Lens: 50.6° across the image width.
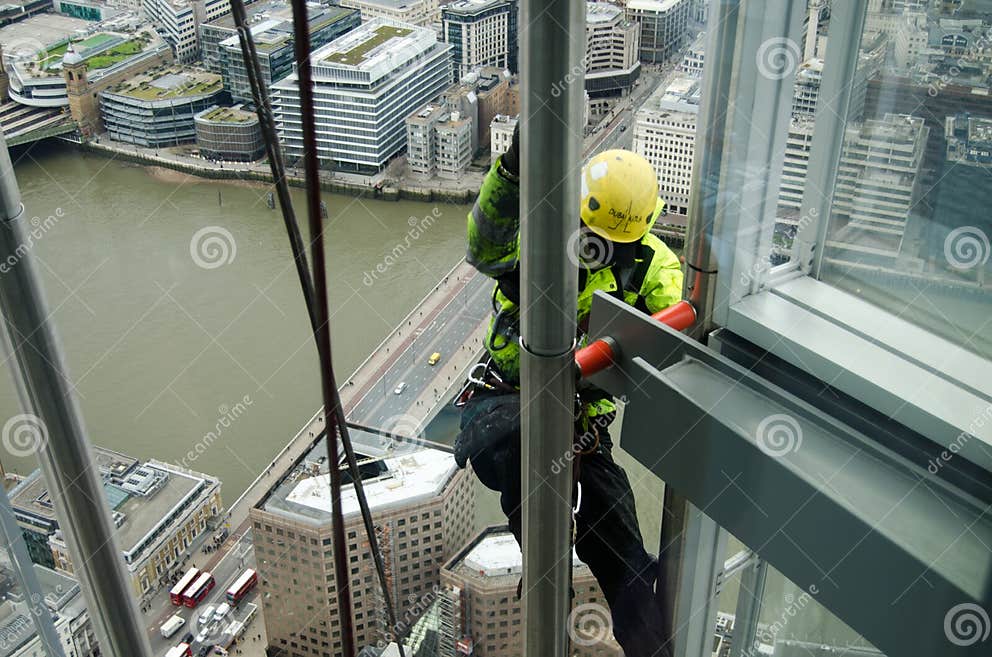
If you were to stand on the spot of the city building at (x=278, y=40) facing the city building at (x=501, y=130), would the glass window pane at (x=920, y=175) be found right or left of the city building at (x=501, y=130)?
right

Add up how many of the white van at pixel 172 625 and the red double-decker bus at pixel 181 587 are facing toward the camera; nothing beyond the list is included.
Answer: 0

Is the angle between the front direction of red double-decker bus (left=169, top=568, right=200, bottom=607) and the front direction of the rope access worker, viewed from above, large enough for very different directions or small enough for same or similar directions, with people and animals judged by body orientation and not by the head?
very different directions

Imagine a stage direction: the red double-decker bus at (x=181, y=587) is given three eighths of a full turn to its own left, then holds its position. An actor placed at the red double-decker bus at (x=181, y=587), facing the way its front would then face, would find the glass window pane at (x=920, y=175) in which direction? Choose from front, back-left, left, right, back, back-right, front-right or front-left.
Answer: left

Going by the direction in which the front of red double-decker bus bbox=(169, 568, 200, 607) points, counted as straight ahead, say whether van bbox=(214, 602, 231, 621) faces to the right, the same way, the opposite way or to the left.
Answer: the opposite way

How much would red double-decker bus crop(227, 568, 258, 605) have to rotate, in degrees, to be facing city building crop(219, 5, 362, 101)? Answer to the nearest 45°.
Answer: approximately 135° to its right

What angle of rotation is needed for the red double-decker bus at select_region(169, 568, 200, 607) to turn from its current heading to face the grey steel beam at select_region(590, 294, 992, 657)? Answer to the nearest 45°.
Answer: approximately 135° to its right

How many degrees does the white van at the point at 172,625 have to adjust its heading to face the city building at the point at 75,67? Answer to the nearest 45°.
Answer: approximately 45° to its left

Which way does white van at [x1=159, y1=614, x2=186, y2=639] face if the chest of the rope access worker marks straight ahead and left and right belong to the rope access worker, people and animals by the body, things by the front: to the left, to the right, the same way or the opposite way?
the opposite way

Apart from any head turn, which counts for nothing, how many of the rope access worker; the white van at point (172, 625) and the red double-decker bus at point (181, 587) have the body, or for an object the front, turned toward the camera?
1

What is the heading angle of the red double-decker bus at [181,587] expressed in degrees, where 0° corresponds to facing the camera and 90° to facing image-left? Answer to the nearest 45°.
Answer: approximately 225°

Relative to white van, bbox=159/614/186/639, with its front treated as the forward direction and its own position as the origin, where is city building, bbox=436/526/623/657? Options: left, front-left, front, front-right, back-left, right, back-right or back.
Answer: right
